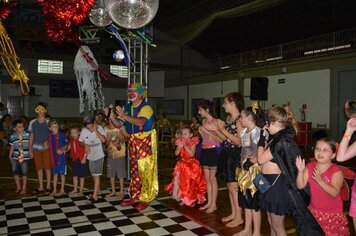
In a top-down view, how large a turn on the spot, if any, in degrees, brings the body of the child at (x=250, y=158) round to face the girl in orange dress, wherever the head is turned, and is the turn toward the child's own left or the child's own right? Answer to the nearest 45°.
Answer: approximately 45° to the child's own right

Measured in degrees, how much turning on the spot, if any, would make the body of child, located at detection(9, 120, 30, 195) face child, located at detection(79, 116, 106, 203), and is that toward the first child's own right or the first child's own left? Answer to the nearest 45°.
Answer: approximately 45° to the first child's own left

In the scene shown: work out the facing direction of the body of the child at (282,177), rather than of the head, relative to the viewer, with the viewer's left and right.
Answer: facing to the left of the viewer

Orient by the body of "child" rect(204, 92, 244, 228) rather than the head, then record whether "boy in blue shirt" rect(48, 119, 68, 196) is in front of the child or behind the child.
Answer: in front

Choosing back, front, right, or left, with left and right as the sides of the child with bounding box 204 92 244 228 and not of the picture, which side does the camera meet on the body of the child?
left

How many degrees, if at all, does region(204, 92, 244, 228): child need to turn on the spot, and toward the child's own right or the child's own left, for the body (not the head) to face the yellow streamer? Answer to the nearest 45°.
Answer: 0° — they already face it

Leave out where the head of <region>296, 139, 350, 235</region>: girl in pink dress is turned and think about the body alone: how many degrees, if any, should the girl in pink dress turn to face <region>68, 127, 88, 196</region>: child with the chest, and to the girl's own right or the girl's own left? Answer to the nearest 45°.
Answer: approximately 45° to the girl's own right

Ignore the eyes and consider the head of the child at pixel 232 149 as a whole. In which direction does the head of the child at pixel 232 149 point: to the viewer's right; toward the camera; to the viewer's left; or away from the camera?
to the viewer's left

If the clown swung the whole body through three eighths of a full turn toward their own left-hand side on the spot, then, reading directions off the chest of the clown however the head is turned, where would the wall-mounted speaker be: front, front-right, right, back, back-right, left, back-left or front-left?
front-left

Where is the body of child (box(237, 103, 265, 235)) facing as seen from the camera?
to the viewer's left

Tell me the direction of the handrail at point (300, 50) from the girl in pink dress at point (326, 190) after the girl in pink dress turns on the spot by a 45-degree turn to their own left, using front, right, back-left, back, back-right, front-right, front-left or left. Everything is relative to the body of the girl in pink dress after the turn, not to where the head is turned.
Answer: back

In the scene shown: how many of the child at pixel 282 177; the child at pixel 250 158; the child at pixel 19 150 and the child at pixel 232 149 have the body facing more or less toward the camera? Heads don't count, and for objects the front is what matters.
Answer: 1

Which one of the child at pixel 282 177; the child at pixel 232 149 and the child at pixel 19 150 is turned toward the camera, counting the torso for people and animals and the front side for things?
the child at pixel 19 150

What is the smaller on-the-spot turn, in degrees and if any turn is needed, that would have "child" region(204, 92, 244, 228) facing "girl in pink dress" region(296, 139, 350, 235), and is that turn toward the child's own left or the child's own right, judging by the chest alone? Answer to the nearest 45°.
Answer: approximately 135° to the child's own left

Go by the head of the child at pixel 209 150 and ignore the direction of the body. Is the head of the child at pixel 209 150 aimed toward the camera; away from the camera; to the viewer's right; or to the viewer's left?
to the viewer's left
